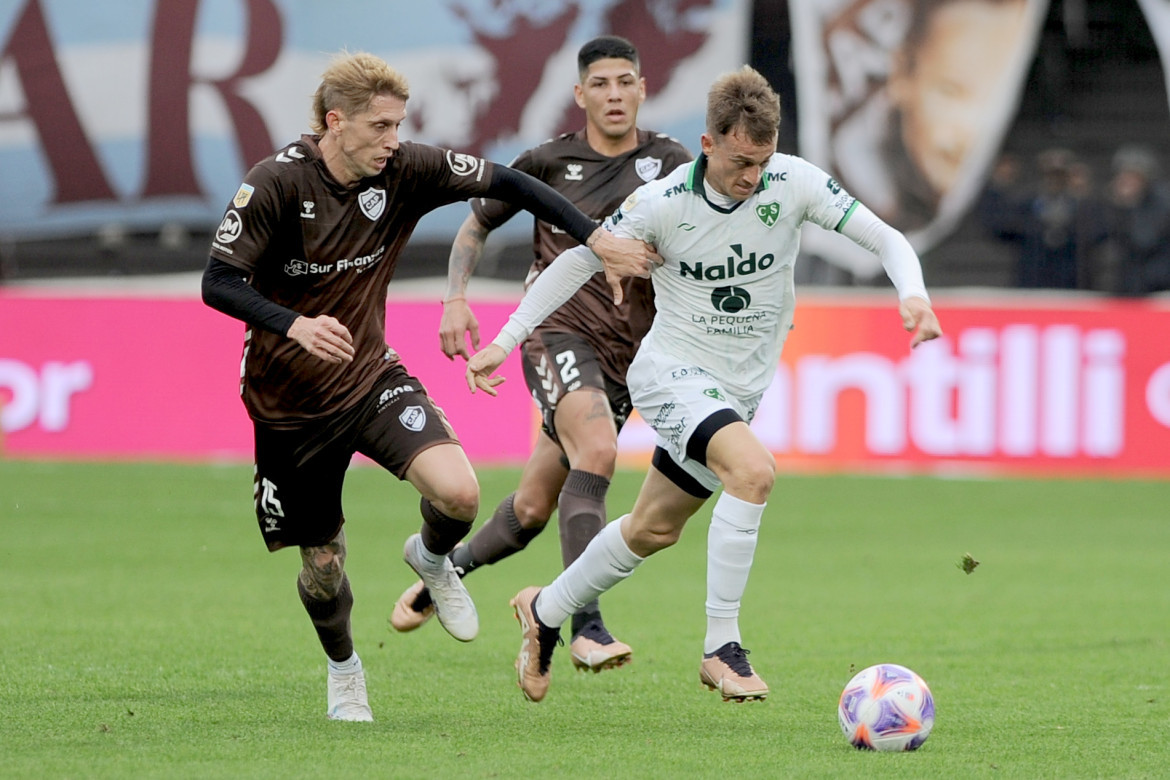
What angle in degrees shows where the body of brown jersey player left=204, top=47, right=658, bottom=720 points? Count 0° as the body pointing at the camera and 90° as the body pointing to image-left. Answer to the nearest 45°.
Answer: approximately 315°

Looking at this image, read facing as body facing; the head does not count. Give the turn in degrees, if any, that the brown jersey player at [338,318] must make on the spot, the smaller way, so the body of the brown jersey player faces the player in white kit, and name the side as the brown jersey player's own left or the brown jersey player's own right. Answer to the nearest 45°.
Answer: approximately 45° to the brown jersey player's own left

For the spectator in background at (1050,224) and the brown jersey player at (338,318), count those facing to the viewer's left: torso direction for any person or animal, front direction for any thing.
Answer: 0

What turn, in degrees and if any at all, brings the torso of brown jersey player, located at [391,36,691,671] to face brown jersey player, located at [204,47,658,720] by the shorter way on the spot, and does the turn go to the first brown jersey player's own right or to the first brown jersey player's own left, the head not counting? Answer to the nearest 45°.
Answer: approximately 90° to the first brown jersey player's own right

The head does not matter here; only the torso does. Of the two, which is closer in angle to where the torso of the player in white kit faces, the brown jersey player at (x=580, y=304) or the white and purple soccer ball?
the white and purple soccer ball

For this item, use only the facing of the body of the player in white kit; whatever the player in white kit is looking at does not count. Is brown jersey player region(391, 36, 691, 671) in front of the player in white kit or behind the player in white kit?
behind

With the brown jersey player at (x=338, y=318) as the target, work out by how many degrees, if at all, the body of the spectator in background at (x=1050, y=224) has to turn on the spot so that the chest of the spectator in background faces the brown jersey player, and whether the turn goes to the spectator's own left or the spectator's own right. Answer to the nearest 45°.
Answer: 0° — they already face them

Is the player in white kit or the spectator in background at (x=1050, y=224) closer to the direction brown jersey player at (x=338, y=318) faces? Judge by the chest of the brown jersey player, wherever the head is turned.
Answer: the player in white kit

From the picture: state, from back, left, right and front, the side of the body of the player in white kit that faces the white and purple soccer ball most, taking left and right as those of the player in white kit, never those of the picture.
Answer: front

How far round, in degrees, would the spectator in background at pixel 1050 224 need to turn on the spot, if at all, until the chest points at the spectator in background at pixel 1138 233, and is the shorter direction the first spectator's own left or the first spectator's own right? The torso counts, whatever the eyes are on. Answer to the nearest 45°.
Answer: approximately 90° to the first spectator's own left

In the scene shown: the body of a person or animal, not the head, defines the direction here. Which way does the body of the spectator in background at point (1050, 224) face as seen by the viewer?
toward the camera

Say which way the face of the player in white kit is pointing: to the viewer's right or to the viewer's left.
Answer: to the viewer's right

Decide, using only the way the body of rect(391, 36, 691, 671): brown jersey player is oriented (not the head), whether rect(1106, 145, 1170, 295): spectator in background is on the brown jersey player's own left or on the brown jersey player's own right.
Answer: on the brown jersey player's own left

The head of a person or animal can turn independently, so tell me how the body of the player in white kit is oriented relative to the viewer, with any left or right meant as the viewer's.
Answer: facing the viewer and to the right of the viewer
